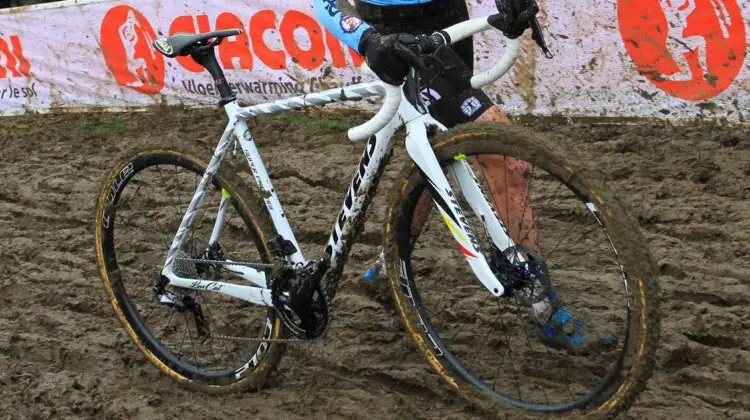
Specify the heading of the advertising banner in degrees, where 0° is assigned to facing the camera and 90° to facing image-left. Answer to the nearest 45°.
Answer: approximately 0°

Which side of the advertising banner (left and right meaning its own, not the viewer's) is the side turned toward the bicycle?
front

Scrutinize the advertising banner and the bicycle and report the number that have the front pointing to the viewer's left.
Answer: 0

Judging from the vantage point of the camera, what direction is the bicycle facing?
facing the viewer and to the right of the viewer
